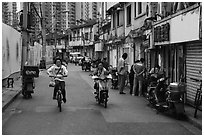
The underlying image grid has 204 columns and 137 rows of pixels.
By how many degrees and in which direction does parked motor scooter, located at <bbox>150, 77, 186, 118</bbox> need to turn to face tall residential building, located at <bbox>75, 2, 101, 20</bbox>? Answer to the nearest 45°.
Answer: approximately 45° to its right

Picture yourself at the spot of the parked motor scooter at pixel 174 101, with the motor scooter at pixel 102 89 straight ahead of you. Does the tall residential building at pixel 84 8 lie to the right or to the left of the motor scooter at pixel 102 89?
right

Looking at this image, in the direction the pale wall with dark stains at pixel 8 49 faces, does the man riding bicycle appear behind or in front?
in front

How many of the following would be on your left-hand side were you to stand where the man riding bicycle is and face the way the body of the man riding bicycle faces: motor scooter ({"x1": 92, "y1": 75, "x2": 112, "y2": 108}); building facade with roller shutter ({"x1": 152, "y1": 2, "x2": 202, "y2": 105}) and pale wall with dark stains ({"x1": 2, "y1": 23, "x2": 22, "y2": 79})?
2

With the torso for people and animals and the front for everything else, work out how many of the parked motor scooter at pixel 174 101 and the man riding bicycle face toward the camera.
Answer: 1

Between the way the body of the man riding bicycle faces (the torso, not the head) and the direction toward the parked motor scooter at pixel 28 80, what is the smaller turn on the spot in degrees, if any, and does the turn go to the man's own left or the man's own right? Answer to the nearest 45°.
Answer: approximately 135° to the man's own right

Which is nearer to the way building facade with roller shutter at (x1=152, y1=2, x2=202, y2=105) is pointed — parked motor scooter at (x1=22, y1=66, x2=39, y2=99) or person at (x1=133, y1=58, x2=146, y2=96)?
the parked motor scooter

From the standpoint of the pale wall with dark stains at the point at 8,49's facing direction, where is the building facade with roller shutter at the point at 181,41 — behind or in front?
in front
